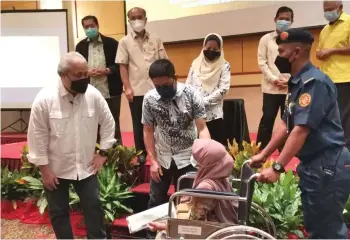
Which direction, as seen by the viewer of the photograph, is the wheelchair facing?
facing to the left of the viewer

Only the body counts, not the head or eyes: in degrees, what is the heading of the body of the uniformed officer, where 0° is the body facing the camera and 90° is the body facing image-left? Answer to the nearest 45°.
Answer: approximately 90°

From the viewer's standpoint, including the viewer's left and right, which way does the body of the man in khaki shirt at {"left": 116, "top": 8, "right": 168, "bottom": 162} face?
facing the viewer

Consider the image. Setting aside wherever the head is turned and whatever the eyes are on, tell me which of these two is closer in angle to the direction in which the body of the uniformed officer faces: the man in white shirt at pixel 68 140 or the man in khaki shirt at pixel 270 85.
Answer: the man in white shirt

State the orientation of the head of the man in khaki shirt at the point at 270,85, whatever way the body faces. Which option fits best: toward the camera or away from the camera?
toward the camera

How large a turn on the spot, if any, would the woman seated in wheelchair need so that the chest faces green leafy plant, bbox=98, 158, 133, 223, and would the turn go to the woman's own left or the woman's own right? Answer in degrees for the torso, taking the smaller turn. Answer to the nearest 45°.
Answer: approximately 45° to the woman's own right

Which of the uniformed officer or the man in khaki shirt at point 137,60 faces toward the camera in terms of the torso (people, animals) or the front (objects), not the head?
the man in khaki shirt

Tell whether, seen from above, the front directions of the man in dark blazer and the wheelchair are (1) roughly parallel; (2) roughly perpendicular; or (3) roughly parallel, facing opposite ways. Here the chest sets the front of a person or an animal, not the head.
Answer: roughly perpendicular

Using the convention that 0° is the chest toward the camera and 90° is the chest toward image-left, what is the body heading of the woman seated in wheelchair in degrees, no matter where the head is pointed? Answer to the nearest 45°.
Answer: approximately 90°

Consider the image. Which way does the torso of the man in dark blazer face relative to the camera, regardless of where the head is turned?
toward the camera
